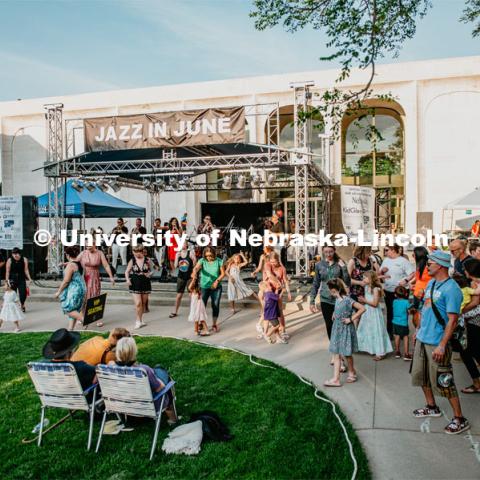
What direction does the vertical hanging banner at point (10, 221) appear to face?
toward the camera

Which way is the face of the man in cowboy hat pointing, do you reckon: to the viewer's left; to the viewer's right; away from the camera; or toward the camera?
away from the camera

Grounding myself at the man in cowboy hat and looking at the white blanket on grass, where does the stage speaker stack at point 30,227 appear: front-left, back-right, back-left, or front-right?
back-left

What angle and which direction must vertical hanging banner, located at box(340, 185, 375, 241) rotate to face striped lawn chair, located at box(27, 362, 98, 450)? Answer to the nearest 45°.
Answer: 0° — it already faces it

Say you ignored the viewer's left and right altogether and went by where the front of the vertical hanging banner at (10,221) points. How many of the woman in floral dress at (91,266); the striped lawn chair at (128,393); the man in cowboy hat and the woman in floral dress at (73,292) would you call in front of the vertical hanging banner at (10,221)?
4

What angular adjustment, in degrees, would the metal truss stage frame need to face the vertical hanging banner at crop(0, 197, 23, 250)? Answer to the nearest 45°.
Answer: approximately 90° to its right

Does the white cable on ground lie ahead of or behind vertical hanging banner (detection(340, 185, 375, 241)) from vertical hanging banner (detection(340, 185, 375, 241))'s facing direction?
ahead

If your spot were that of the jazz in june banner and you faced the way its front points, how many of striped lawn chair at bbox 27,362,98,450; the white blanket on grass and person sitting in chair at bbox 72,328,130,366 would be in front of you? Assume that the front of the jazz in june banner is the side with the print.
3

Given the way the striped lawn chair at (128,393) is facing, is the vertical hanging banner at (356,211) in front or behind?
in front

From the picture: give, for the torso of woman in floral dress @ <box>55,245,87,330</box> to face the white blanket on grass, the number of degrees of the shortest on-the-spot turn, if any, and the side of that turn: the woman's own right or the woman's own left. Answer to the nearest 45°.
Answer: approximately 90° to the woman's own left

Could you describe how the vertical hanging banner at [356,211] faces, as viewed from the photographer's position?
facing the viewer

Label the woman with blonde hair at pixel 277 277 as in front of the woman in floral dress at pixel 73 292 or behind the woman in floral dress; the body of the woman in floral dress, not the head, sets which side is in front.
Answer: behind

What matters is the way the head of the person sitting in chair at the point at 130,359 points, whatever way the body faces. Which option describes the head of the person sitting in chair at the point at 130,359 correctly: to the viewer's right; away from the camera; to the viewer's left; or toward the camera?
away from the camera

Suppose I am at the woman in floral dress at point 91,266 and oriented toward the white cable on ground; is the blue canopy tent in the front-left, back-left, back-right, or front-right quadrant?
back-left
